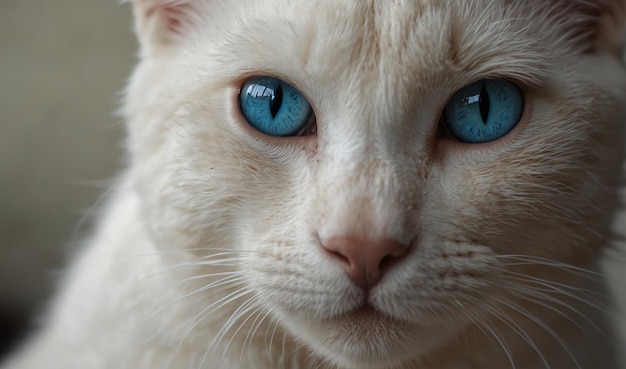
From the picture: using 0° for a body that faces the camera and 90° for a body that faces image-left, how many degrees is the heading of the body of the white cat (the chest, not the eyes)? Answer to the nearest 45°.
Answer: approximately 0°
